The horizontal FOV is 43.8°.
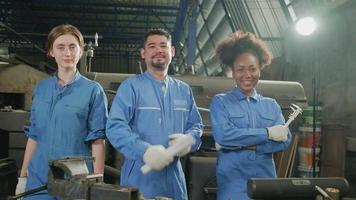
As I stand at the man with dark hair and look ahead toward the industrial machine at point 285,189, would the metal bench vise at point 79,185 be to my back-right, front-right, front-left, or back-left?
front-right

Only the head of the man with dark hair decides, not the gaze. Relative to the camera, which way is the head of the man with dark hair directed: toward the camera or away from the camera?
toward the camera

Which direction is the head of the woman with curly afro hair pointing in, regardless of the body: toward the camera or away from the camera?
toward the camera

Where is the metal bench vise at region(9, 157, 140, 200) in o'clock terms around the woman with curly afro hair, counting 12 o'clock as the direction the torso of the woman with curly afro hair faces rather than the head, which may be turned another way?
The metal bench vise is roughly at 1 o'clock from the woman with curly afro hair.

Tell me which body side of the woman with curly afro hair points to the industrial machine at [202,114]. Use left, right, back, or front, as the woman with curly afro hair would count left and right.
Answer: back

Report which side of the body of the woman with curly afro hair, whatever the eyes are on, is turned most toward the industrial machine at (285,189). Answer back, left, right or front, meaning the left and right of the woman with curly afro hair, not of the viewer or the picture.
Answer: front

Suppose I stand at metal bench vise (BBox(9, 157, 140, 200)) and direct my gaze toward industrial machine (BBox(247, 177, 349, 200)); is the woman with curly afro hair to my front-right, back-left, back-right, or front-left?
front-left

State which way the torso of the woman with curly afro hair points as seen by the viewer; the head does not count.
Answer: toward the camera
